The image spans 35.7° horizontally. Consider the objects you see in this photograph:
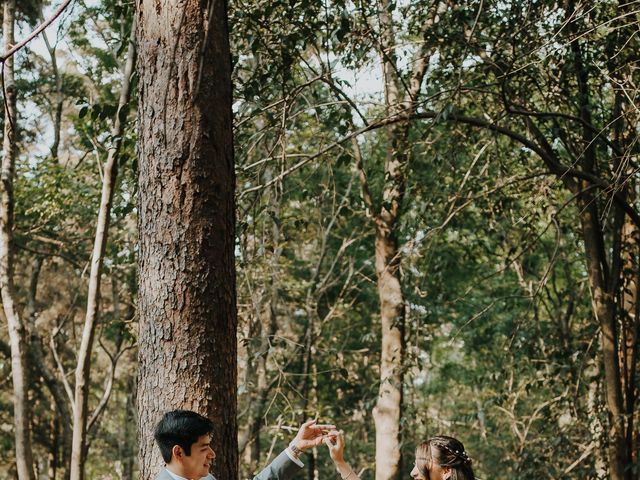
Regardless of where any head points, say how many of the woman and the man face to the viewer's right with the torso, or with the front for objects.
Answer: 1

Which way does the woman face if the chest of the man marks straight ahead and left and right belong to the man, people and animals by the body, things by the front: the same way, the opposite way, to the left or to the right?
the opposite way

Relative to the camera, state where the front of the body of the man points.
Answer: to the viewer's right

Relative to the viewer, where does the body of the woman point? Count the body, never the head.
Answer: to the viewer's left

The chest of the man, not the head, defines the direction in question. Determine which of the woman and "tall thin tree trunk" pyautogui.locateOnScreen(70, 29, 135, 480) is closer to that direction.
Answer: the woman
